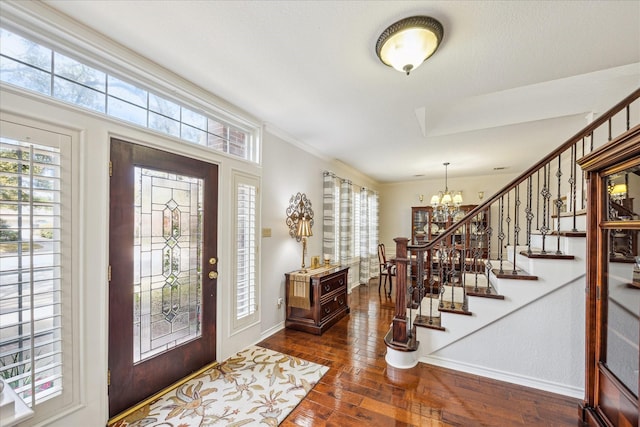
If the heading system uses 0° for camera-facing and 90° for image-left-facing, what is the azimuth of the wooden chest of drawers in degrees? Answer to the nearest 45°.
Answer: approximately 315°

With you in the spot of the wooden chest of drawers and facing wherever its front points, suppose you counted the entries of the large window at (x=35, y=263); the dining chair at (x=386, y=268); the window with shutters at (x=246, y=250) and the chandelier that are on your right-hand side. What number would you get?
2

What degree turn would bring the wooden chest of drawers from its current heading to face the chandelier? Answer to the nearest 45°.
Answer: approximately 90° to its left
